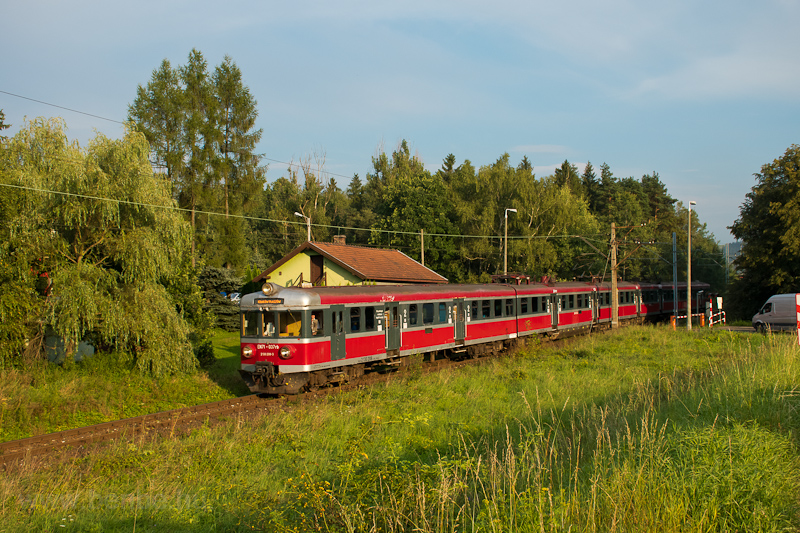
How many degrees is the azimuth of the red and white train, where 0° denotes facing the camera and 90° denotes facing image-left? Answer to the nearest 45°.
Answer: approximately 45°

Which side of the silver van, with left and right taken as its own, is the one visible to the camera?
left

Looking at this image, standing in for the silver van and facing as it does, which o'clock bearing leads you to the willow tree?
The willow tree is roughly at 10 o'clock from the silver van.

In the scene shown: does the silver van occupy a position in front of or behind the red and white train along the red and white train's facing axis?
behind

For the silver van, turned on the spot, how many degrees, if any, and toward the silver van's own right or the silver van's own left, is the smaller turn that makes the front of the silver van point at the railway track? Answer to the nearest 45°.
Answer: approximately 45° to the silver van's own left
